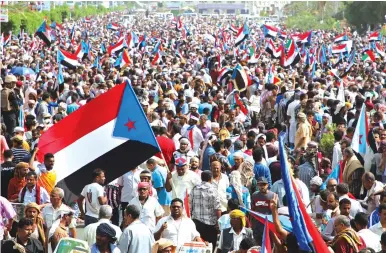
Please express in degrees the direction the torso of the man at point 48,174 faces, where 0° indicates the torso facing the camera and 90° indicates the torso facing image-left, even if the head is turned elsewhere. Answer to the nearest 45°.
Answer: approximately 315°

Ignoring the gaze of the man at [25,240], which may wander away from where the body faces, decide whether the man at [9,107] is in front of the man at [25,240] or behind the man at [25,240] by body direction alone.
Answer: behind

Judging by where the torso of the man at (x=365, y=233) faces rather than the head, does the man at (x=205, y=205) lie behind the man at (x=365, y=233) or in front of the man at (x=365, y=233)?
in front

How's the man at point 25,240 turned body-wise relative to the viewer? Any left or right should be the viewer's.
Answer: facing the viewer and to the right of the viewer

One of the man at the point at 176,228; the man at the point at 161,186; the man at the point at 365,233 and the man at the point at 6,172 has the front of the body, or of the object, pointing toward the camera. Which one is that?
the man at the point at 176,228

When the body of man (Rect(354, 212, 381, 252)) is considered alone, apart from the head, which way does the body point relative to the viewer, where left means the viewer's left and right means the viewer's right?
facing away from the viewer and to the left of the viewer
